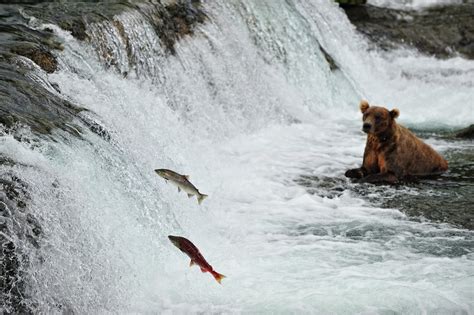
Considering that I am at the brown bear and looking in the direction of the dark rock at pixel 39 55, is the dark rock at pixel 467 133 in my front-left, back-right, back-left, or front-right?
back-right

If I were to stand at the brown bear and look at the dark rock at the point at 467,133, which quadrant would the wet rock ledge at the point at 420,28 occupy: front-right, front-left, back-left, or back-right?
front-left

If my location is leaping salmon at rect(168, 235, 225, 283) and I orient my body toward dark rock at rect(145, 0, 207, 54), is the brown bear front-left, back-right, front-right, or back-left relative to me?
front-right

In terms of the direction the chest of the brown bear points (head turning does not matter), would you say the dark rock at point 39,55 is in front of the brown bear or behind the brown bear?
in front

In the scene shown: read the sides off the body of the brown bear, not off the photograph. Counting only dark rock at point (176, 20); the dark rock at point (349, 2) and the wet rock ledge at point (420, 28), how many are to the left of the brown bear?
0

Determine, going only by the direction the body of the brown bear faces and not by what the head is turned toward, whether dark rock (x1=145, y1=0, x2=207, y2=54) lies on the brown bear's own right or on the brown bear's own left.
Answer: on the brown bear's own right

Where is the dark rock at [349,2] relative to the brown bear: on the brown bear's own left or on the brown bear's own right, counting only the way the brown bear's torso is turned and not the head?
on the brown bear's own right

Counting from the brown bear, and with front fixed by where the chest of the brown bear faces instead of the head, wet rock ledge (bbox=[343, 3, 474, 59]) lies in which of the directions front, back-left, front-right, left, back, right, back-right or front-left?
back-right

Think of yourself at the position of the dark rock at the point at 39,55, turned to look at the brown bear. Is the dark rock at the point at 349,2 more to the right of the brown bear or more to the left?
left

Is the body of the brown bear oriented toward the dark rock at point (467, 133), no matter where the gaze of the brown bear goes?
no

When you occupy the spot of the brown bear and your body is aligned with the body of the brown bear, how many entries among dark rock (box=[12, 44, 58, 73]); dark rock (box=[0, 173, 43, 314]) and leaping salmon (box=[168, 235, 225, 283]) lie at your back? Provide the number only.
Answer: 0

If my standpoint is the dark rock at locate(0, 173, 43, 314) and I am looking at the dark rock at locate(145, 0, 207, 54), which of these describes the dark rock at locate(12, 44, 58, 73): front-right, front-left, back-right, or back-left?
front-left

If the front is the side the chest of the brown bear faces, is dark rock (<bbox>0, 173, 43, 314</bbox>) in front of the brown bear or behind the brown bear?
in front

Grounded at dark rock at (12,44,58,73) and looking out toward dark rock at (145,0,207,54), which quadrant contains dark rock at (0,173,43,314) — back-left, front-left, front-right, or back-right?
back-right

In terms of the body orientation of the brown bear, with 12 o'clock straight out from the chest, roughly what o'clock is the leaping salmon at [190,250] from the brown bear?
The leaping salmon is roughly at 11 o'clock from the brown bear.

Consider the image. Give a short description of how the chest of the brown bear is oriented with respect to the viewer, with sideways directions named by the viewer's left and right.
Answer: facing the viewer and to the left of the viewer
